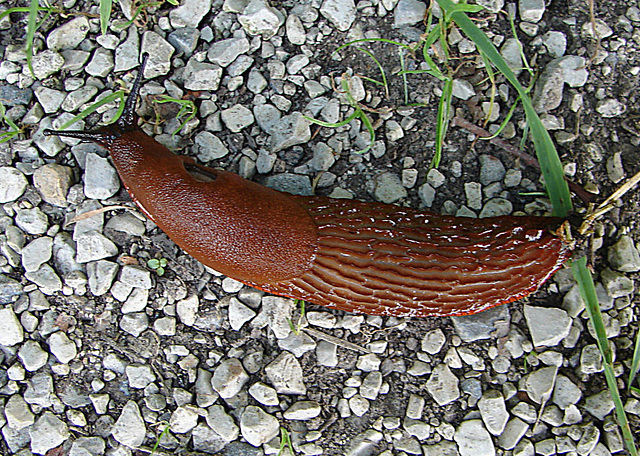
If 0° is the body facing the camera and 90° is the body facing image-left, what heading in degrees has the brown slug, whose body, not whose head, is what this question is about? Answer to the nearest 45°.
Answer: approximately 90°

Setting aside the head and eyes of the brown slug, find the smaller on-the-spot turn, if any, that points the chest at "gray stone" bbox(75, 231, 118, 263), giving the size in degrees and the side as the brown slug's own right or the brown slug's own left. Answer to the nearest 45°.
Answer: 0° — it already faces it

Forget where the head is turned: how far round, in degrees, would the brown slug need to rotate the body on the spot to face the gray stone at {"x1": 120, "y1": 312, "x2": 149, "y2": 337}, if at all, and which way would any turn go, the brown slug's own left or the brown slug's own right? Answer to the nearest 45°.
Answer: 0° — it already faces it

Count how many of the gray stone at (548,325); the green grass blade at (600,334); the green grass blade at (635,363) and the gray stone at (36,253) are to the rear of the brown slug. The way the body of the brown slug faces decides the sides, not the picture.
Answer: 3

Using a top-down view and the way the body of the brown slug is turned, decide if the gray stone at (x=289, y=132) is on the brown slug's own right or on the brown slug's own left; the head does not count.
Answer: on the brown slug's own right

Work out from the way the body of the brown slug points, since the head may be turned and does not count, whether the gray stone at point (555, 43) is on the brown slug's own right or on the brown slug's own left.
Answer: on the brown slug's own right

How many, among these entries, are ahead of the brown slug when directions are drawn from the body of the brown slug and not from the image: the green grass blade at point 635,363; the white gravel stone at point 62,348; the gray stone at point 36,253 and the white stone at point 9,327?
3

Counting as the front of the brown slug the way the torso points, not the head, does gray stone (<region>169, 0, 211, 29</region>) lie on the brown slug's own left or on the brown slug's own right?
on the brown slug's own right
